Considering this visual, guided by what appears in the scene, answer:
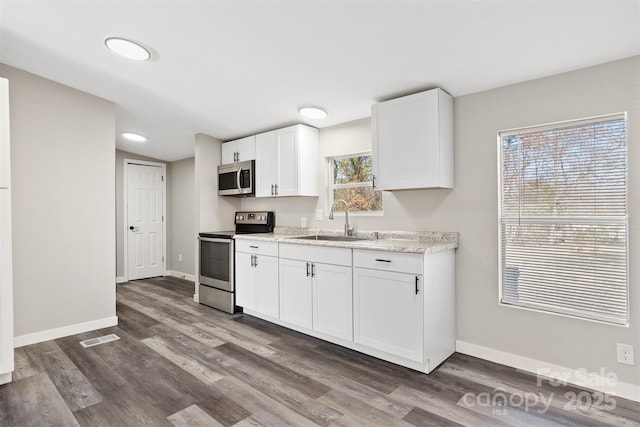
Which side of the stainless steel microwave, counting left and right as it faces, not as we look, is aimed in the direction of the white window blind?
left

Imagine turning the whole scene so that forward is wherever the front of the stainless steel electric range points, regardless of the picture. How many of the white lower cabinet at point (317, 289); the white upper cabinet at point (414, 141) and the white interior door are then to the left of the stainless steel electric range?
2

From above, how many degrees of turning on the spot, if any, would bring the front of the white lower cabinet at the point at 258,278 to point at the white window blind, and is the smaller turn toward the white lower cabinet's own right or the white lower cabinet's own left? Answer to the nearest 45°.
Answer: approximately 90° to the white lower cabinet's own left

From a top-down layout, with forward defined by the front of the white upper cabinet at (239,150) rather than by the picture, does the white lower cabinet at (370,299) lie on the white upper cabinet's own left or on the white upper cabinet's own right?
on the white upper cabinet's own left

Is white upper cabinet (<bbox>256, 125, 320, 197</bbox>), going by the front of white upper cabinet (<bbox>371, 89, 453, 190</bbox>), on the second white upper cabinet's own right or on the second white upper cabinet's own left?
on the second white upper cabinet's own right

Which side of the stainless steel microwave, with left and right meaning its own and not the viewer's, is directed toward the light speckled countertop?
left

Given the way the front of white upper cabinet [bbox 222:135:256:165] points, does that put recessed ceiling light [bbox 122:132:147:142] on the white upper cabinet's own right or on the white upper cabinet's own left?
on the white upper cabinet's own right
